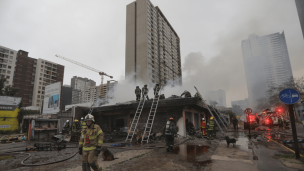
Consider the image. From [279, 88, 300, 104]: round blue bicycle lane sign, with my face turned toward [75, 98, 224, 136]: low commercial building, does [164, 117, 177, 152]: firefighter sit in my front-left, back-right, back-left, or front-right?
front-left

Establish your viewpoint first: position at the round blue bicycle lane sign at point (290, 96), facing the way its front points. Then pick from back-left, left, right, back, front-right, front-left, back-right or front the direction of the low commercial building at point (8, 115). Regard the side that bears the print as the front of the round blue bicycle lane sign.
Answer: right

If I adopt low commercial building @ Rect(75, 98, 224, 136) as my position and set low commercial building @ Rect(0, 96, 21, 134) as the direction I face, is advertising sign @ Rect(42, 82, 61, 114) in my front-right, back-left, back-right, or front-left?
front-right

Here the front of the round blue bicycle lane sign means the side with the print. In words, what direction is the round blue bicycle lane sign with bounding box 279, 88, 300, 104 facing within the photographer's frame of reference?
facing the viewer

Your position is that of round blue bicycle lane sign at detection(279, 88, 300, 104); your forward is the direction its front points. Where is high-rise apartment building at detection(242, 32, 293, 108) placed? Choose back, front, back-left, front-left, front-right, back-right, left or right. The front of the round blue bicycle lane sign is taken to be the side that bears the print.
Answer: back

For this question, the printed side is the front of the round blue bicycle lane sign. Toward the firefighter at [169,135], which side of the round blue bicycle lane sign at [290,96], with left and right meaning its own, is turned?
right

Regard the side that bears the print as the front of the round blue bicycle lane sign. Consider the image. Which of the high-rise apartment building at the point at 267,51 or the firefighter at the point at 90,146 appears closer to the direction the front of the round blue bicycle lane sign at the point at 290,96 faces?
the firefighter
